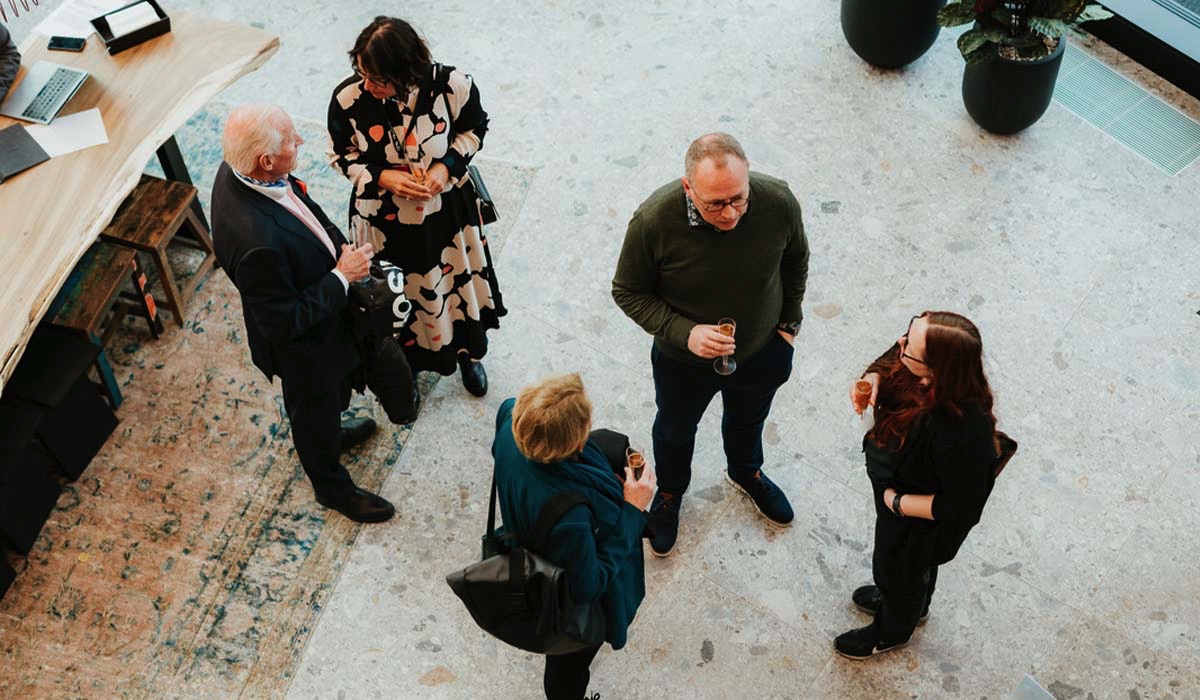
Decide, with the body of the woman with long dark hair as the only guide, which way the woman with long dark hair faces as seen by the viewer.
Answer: to the viewer's left

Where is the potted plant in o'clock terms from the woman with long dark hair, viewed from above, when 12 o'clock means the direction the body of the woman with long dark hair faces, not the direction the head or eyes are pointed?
The potted plant is roughly at 3 o'clock from the woman with long dark hair.

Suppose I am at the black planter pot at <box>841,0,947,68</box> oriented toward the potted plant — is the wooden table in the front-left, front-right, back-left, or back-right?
back-right

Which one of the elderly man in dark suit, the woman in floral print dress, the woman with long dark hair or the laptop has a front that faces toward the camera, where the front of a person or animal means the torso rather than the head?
the woman in floral print dress

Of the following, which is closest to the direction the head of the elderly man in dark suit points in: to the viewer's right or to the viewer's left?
to the viewer's right

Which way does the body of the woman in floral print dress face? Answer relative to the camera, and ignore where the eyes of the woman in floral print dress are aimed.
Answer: toward the camera

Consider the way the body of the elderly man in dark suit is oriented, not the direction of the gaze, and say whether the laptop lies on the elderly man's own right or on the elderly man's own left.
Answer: on the elderly man's own left

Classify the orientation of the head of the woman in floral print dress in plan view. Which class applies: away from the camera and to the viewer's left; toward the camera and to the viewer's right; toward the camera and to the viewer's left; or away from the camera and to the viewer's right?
toward the camera and to the viewer's left

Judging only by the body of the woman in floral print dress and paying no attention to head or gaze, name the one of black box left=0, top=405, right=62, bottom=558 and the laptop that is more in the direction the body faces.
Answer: the black box

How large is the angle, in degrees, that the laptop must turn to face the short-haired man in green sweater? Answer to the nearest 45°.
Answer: approximately 135° to its left

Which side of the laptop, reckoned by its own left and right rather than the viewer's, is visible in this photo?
left

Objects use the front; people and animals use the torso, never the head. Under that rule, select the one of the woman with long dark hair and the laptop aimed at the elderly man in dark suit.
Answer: the woman with long dark hair

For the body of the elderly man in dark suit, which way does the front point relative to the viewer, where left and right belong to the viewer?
facing to the right of the viewer
